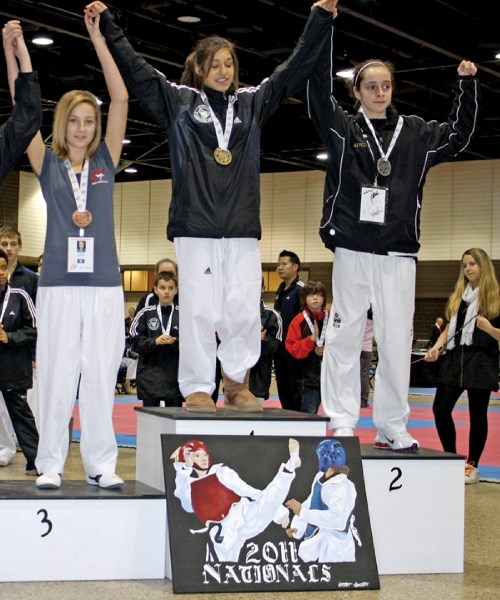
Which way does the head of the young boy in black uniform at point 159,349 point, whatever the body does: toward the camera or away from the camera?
toward the camera

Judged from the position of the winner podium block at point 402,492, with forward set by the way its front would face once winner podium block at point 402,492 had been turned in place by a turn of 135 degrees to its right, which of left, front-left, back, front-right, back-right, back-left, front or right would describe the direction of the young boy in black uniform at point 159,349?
front

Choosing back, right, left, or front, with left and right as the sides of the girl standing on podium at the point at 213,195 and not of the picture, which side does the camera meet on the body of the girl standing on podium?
front

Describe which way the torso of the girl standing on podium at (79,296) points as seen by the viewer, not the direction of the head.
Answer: toward the camera

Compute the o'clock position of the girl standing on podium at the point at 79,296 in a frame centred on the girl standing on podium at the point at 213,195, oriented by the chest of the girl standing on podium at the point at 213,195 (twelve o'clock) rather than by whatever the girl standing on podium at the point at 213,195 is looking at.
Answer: the girl standing on podium at the point at 79,296 is roughly at 2 o'clock from the girl standing on podium at the point at 213,195.

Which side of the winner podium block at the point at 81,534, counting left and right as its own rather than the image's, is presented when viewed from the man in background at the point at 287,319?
back

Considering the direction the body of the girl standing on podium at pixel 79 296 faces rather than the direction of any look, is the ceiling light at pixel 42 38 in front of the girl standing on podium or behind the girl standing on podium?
behind

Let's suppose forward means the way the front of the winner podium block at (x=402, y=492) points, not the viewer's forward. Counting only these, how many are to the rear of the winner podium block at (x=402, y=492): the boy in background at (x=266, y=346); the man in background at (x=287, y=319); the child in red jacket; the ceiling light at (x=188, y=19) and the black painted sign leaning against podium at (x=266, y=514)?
4

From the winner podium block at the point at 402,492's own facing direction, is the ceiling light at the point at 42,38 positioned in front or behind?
behind

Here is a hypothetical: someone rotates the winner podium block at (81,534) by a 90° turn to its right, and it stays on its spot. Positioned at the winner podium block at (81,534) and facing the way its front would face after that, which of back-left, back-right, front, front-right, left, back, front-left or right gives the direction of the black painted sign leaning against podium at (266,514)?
back

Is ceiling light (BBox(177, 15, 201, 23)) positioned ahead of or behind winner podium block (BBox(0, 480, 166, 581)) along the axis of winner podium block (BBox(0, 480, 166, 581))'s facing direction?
behind

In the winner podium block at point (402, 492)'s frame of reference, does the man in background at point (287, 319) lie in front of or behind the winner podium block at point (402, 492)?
behind

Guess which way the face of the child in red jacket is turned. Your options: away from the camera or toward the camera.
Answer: toward the camera

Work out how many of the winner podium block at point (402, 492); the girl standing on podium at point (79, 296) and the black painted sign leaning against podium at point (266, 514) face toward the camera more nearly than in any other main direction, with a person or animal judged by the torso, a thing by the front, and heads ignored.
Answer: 3
